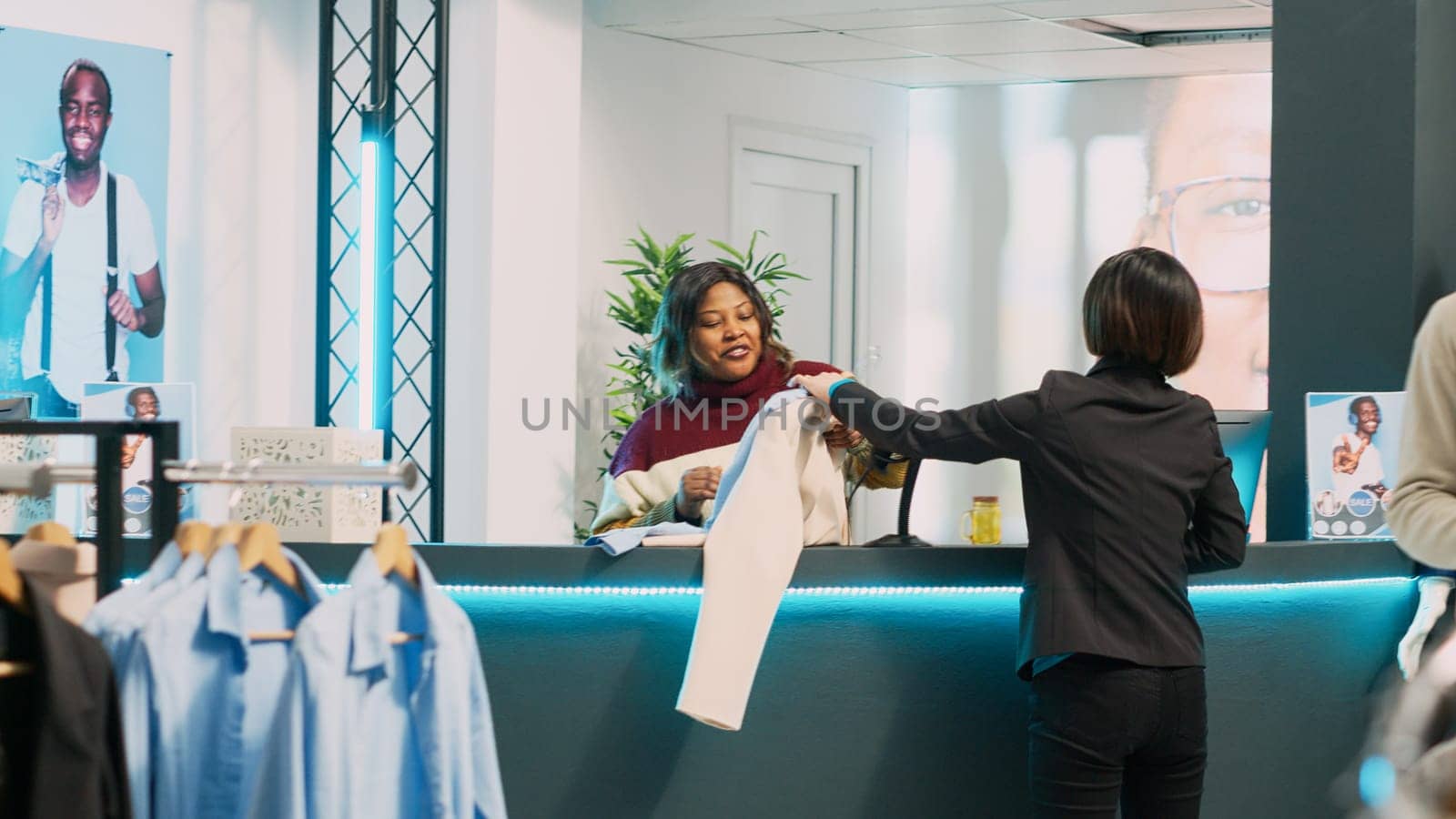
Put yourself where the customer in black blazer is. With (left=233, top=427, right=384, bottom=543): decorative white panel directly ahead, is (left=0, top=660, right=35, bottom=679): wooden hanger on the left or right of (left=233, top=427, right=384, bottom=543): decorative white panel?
left

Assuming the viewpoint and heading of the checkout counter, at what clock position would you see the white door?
The white door is roughly at 6 o'clock from the checkout counter.

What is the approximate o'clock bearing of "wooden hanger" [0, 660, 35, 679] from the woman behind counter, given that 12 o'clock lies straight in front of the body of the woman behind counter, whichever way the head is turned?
The wooden hanger is roughly at 2 o'clock from the woman behind counter.

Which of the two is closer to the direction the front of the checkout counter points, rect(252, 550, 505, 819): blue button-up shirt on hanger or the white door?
the blue button-up shirt on hanger

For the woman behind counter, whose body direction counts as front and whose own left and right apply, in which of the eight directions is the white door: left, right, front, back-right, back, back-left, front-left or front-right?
back-left

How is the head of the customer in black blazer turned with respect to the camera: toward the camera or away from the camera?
away from the camera
